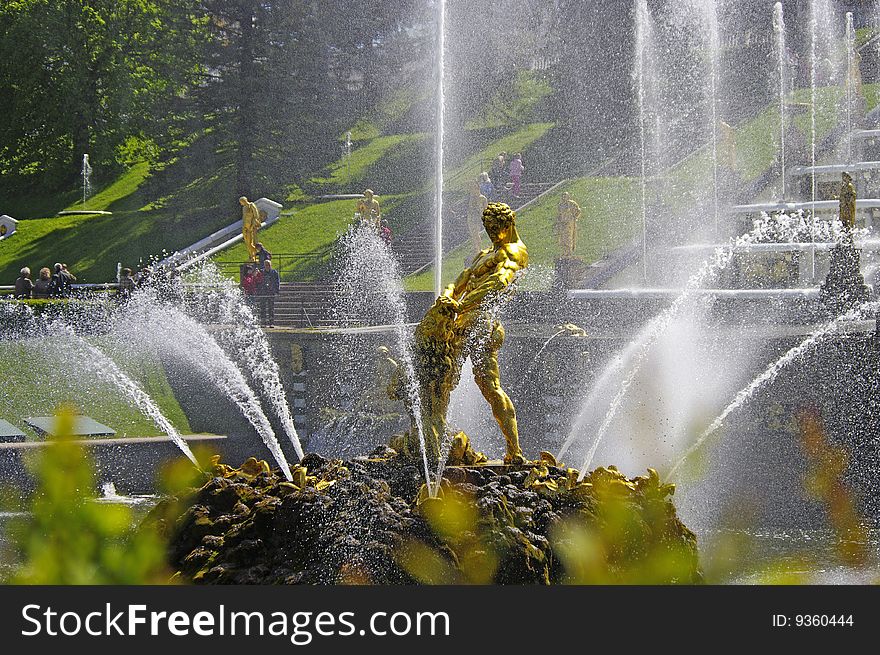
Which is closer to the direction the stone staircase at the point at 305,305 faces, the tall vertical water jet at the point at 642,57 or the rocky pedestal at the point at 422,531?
the rocky pedestal

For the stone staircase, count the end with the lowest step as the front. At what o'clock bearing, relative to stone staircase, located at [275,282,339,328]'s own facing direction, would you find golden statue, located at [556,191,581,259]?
The golden statue is roughly at 9 o'clock from the stone staircase.

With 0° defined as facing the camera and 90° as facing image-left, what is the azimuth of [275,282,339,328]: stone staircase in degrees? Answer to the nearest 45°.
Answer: approximately 0°

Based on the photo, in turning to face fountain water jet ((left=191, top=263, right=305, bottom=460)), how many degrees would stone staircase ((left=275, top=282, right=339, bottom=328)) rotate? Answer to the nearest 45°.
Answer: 0° — it already faces it

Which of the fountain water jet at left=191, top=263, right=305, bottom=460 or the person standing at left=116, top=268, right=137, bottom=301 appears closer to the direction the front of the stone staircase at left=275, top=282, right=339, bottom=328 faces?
the fountain water jet

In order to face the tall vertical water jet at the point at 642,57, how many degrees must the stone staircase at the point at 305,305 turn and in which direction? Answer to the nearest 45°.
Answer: approximately 135° to its left

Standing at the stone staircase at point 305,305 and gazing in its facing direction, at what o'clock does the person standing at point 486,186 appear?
The person standing is roughly at 7 o'clock from the stone staircase.

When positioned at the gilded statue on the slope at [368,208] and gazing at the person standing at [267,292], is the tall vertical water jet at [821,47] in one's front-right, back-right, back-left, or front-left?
back-left

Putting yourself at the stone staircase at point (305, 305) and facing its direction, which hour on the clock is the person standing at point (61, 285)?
The person standing is roughly at 4 o'clock from the stone staircase.

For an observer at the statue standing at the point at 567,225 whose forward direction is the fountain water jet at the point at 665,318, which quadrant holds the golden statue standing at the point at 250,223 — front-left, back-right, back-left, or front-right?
back-right
